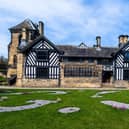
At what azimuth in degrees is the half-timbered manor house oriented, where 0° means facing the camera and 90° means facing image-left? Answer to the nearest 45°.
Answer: approximately 0°
